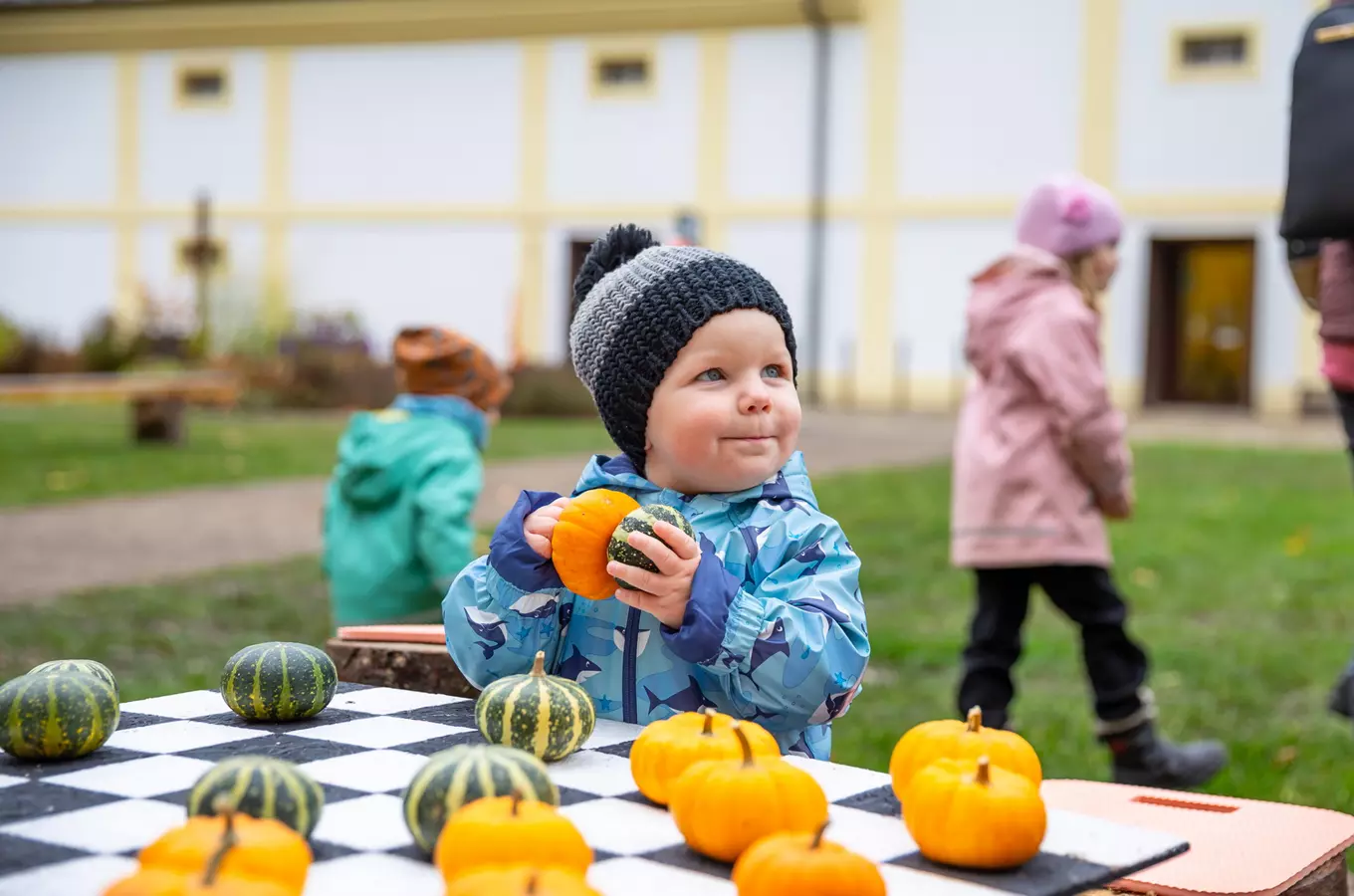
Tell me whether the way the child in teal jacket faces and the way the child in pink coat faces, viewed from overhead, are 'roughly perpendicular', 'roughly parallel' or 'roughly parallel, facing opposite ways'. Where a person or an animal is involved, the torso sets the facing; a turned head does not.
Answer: roughly perpendicular

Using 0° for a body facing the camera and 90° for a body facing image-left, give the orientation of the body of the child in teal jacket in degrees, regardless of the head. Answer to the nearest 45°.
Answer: approximately 225°

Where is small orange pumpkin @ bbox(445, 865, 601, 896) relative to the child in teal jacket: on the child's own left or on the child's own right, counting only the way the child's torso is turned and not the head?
on the child's own right

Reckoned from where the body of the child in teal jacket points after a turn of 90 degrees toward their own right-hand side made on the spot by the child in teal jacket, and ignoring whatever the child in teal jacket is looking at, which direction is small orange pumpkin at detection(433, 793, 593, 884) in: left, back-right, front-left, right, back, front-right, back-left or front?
front-right

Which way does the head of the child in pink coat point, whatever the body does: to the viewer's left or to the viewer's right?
to the viewer's right

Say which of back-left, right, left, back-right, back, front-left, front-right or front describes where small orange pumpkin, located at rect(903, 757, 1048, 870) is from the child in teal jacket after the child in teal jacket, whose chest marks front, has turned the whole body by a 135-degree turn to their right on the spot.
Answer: front

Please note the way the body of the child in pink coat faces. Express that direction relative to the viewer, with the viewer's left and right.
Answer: facing to the right of the viewer

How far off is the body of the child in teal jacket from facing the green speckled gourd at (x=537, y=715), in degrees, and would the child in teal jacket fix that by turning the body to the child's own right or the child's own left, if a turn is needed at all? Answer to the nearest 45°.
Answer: approximately 135° to the child's own right

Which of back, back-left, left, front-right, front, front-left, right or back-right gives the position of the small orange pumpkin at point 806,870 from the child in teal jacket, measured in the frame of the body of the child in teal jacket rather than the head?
back-right
